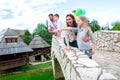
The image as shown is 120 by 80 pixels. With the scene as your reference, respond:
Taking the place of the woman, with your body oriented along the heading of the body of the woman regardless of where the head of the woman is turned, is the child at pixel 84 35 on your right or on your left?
on your left

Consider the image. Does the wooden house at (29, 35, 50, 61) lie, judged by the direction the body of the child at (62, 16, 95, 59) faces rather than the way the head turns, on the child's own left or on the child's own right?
on the child's own right

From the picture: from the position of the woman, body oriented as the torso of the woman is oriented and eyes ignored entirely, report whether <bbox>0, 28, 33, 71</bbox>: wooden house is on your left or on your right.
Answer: on your right

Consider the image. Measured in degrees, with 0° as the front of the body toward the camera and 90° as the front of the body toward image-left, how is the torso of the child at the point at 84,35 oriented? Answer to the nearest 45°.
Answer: approximately 45°

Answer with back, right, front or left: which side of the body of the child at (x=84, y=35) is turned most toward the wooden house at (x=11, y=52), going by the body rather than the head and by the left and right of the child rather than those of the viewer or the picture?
right
